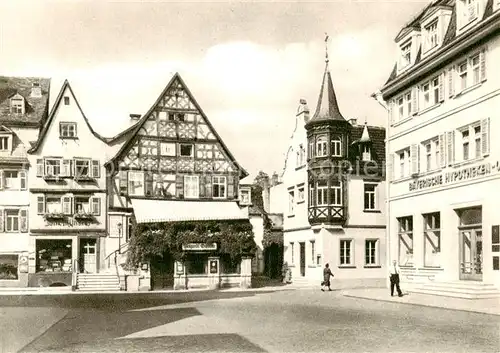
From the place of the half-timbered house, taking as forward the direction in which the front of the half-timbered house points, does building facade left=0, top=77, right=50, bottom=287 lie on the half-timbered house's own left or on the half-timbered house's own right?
on the half-timbered house's own right

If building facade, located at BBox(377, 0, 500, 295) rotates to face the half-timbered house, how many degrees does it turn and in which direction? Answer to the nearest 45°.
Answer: approximately 90° to its right

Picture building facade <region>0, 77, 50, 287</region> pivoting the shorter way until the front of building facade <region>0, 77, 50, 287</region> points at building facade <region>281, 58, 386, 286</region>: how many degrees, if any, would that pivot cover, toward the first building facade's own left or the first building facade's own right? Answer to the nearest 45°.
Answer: approximately 90° to the first building facade's own left

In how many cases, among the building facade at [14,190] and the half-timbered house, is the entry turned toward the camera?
2

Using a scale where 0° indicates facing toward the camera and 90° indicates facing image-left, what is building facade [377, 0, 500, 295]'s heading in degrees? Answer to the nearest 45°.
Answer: approximately 45°

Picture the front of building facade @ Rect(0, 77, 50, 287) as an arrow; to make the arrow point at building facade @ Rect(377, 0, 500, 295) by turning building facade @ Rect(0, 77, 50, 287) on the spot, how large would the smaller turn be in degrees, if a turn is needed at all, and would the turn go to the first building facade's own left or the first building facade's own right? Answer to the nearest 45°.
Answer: approximately 45° to the first building facade's own left

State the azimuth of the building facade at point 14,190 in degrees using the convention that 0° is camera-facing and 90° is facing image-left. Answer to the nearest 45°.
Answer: approximately 0°
